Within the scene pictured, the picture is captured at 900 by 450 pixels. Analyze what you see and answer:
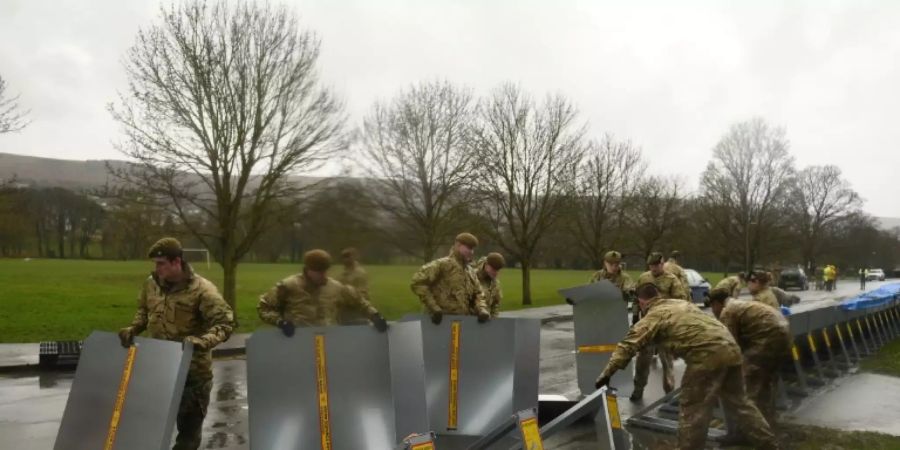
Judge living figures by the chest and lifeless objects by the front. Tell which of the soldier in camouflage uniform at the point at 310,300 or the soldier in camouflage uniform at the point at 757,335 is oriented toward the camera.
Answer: the soldier in camouflage uniform at the point at 310,300

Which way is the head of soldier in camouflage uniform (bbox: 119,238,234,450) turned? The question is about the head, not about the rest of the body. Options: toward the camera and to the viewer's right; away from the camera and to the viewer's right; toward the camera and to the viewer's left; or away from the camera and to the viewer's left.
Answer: toward the camera and to the viewer's left

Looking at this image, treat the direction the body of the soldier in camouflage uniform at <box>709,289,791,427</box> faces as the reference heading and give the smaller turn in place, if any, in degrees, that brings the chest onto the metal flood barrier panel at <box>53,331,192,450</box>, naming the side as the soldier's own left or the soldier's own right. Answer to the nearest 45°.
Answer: approximately 45° to the soldier's own left

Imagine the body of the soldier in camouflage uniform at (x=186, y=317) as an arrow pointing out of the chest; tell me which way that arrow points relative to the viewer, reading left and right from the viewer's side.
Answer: facing the viewer and to the left of the viewer

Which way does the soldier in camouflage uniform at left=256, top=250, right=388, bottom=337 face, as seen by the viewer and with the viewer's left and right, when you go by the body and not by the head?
facing the viewer

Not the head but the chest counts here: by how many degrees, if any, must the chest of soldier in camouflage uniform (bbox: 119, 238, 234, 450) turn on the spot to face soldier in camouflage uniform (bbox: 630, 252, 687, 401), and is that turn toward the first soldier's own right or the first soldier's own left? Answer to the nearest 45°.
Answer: approximately 135° to the first soldier's own left

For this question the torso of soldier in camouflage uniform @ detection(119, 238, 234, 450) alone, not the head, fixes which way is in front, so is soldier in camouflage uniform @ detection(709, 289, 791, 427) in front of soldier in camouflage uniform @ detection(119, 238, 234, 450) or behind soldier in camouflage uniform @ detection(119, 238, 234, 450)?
behind

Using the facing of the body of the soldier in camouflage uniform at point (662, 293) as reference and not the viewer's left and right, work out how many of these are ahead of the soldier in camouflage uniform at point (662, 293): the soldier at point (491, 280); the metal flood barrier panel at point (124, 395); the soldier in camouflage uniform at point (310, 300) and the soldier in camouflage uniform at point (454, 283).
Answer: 4

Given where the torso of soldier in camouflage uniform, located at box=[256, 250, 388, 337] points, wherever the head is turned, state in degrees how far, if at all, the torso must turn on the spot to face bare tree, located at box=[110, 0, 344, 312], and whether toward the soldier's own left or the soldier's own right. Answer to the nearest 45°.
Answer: approximately 180°

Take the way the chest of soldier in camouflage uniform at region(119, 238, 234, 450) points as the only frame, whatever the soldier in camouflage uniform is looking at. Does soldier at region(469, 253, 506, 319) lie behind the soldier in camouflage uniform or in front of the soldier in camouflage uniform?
behind

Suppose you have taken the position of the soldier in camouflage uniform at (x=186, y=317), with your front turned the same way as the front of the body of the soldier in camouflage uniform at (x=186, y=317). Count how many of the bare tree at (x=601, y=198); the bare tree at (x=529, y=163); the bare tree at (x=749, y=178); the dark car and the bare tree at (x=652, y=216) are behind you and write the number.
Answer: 5

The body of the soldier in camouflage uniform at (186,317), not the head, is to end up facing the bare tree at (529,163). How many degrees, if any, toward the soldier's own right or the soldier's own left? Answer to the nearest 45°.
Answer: approximately 180°

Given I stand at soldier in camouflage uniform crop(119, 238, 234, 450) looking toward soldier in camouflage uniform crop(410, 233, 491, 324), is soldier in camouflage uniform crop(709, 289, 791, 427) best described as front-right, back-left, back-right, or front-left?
front-right

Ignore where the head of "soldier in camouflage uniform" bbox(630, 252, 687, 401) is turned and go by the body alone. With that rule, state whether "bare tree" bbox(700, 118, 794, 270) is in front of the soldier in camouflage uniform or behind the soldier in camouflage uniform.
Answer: behind

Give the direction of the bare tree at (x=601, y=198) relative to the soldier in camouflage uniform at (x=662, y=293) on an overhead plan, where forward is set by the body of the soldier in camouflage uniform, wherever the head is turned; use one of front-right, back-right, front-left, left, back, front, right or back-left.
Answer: back-right
